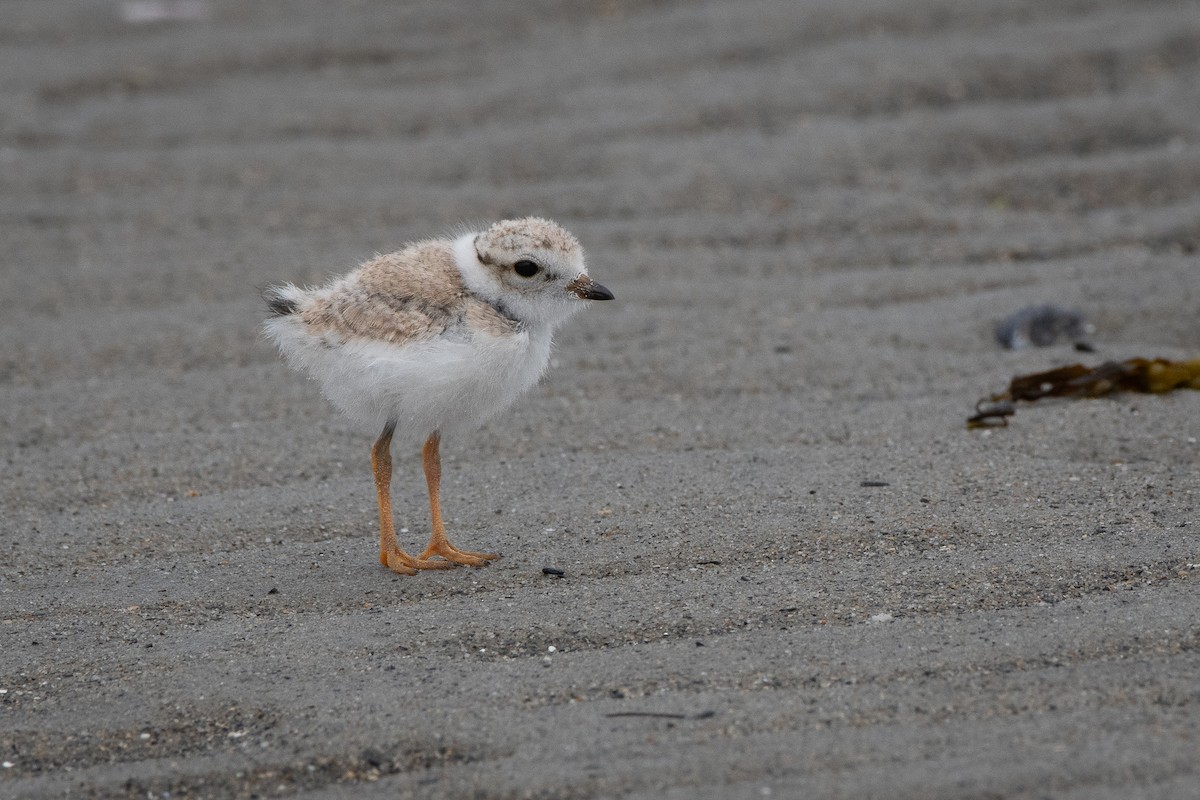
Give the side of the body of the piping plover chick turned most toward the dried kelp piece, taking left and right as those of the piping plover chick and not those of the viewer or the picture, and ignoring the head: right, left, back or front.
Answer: front

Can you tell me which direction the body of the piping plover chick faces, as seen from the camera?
to the viewer's right
